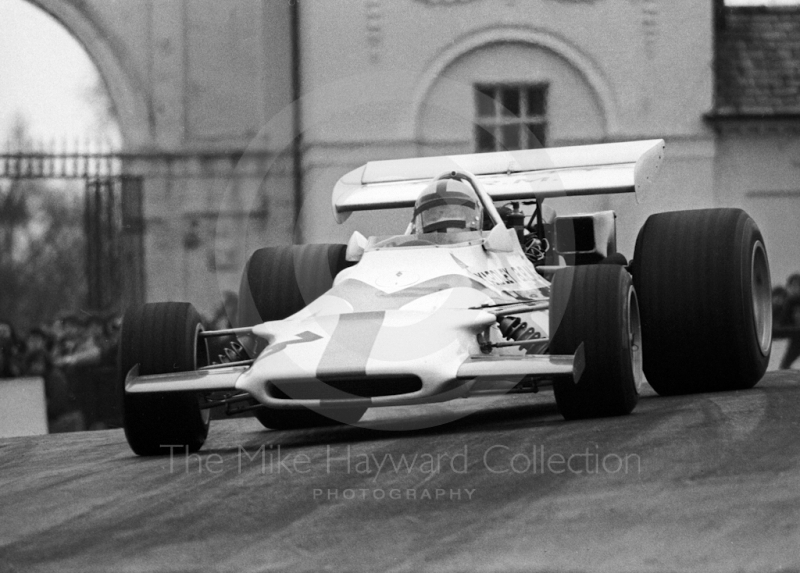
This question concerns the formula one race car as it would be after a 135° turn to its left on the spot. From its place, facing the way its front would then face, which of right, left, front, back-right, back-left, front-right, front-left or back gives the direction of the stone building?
front-left

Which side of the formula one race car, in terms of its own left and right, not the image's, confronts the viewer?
front
